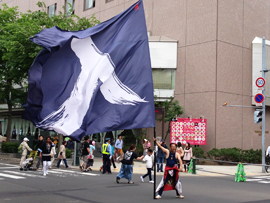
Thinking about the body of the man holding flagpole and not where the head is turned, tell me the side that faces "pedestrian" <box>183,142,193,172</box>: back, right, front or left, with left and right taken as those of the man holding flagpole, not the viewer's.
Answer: back

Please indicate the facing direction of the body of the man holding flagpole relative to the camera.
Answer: toward the camera

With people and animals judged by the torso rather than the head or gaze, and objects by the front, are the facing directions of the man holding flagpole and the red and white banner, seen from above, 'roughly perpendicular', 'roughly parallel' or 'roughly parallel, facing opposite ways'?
roughly parallel

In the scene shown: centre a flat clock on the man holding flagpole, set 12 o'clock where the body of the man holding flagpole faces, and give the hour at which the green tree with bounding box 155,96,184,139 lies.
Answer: The green tree is roughly at 6 o'clock from the man holding flagpole.

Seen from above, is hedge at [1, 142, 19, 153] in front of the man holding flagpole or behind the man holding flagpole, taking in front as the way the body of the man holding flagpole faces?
behind

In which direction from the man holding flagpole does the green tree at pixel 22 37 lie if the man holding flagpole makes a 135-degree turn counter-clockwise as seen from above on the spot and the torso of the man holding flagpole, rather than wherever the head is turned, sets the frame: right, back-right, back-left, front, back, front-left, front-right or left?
left

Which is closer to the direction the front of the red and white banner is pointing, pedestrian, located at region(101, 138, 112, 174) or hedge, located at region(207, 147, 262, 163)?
the pedestrian

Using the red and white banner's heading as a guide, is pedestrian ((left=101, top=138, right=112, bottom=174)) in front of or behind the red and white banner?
in front

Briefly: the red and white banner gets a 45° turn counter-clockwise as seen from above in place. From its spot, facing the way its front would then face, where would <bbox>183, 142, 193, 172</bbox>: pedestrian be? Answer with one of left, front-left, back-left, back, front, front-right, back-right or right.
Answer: front-right

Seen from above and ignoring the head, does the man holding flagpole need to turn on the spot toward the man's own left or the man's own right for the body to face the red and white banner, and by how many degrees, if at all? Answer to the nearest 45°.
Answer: approximately 180°

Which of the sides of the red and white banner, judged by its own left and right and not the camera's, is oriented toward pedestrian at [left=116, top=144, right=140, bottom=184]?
front

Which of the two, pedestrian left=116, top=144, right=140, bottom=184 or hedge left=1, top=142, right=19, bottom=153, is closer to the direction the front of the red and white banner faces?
the pedestrian

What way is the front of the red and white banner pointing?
toward the camera

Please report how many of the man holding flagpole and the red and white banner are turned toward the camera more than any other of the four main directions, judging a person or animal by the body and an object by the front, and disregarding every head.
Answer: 2
